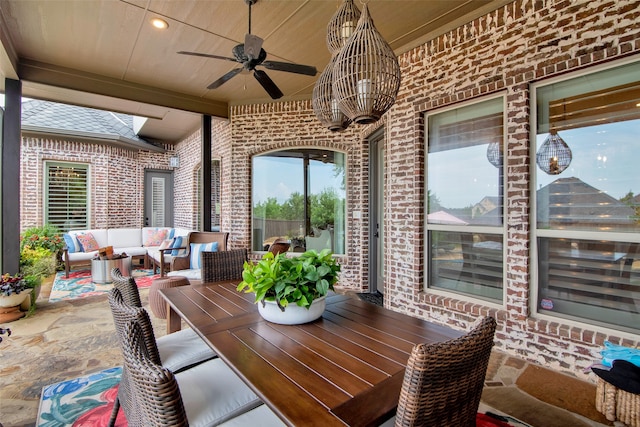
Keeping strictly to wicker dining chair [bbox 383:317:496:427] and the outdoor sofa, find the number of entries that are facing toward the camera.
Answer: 1

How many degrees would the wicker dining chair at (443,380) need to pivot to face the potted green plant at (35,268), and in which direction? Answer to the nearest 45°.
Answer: approximately 45° to its left

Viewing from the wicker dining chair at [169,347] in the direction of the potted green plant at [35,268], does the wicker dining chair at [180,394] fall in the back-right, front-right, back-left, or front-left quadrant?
back-left

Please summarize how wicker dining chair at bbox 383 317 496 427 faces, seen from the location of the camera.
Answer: facing away from the viewer and to the left of the viewer

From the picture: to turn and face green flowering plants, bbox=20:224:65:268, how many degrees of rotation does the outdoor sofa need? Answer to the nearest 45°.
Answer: approximately 90° to its right

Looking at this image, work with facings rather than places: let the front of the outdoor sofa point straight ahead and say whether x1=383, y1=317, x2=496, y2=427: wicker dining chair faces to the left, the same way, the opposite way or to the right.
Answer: the opposite way

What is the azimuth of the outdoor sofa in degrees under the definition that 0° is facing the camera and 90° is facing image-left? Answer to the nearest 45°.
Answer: approximately 0°

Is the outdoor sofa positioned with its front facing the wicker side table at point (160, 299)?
yes

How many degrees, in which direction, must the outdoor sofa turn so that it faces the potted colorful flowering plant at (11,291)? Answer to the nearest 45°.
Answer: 0° — it already faces it

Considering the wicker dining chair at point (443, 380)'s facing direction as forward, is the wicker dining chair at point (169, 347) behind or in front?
in front

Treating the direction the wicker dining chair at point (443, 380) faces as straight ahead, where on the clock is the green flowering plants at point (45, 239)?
The green flowering plants is roughly at 11 o'clock from the wicker dining chair.

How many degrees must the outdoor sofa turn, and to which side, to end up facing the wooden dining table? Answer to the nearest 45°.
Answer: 0° — it already faces it
